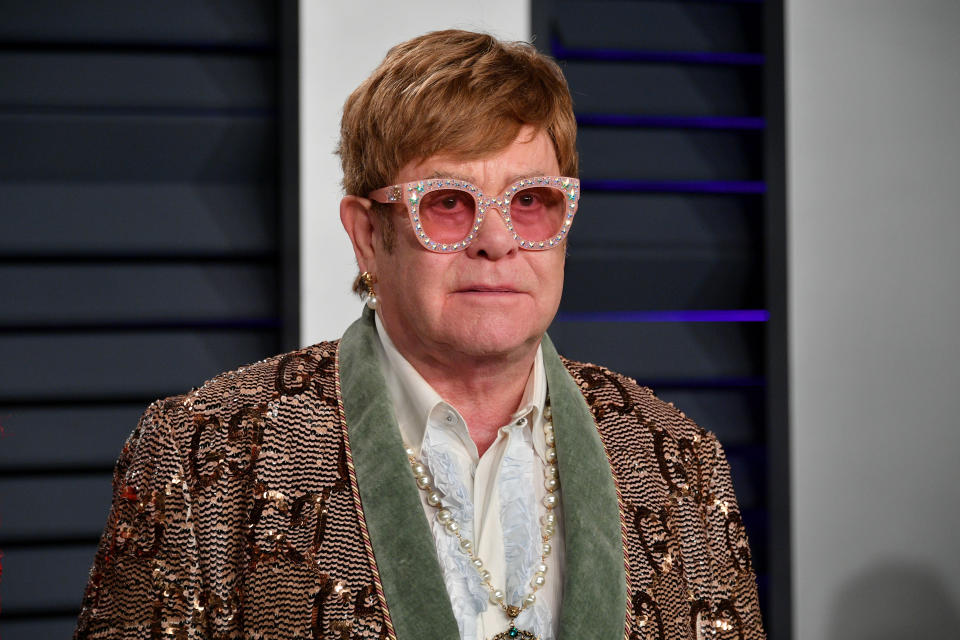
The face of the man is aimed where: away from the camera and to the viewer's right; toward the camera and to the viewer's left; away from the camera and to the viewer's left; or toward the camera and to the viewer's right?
toward the camera and to the viewer's right

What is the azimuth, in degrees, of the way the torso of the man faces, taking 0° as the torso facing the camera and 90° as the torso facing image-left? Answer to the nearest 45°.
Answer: approximately 315°
